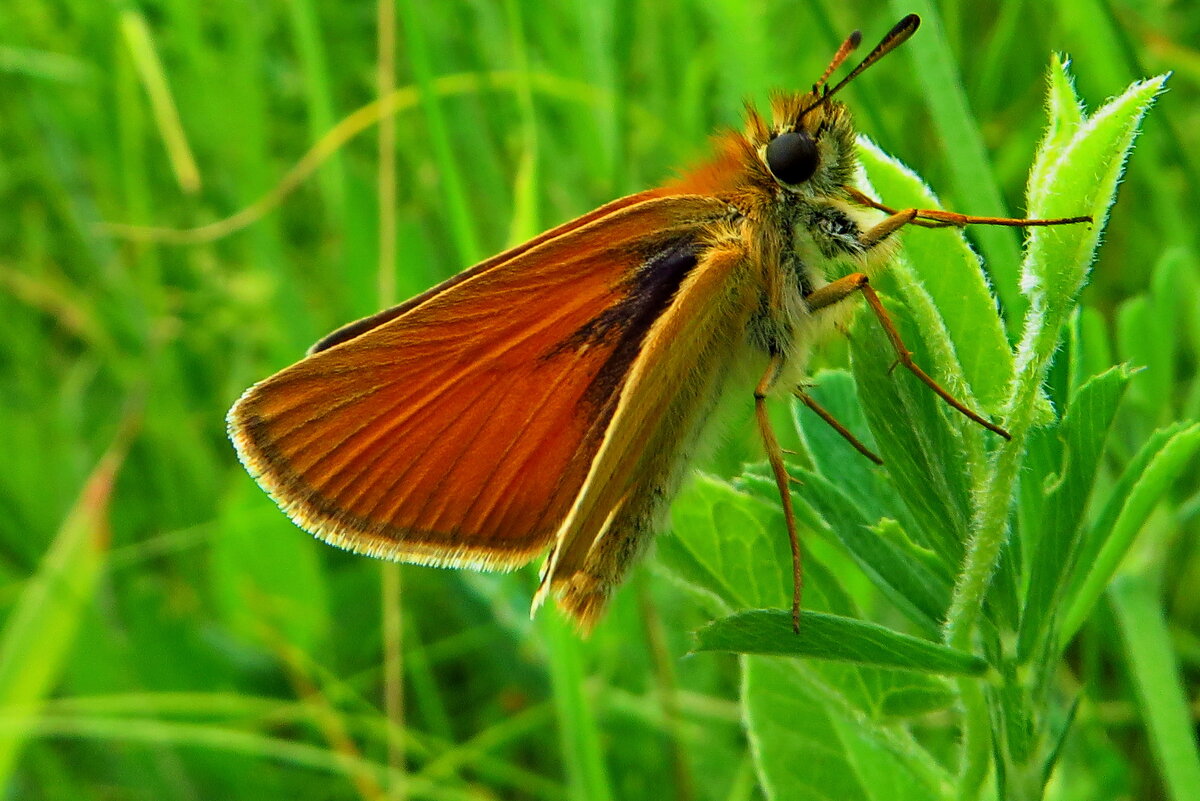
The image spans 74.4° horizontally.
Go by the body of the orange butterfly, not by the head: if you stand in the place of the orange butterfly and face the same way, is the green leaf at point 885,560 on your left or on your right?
on your left

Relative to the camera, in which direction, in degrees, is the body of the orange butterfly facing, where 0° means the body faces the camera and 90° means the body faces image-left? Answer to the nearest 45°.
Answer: approximately 270°

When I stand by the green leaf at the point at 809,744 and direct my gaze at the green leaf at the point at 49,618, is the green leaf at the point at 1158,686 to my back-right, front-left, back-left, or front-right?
back-right

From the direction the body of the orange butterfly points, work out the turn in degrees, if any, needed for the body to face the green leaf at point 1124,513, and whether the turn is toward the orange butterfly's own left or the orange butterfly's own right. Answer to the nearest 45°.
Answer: approximately 45° to the orange butterfly's own right
